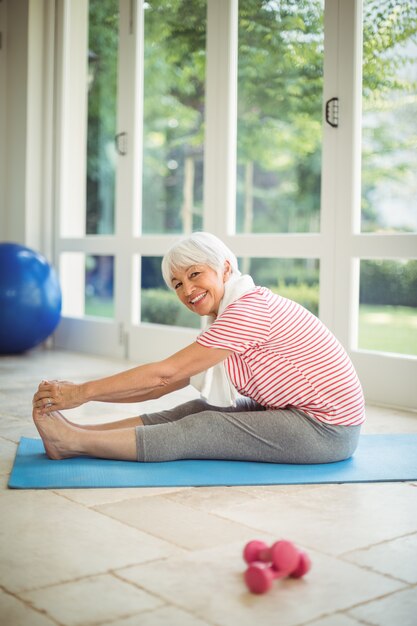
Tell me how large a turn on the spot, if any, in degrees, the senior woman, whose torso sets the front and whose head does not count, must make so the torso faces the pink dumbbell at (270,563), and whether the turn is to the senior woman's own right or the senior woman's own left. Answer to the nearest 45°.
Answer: approximately 90° to the senior woman's own left

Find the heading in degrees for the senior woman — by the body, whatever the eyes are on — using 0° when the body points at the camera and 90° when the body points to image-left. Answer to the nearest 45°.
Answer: approximately 90°

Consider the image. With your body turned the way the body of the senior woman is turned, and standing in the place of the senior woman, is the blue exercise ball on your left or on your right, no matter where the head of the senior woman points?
on your right
